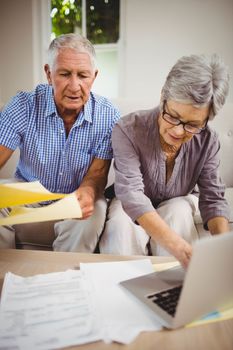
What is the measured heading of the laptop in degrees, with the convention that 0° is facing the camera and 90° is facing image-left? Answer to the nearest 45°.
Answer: approximately 135°

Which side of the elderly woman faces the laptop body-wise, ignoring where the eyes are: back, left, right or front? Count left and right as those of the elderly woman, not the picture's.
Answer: front

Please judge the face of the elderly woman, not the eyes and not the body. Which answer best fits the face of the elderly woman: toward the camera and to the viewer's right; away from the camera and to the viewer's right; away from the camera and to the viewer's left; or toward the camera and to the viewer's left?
toward the camera and to the viewer's left

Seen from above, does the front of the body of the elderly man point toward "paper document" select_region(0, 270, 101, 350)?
yes

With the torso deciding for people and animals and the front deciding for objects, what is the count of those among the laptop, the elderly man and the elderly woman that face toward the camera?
2

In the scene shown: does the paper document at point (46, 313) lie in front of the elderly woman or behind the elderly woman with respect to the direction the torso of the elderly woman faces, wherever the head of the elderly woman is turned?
in front

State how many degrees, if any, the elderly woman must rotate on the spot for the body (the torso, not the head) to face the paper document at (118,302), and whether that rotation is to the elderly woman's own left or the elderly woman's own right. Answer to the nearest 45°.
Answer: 0° — they already face it

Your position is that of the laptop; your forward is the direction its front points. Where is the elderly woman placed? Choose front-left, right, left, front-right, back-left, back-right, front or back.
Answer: front-right

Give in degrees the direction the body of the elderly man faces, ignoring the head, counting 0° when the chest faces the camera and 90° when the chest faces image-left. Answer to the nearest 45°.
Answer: approximately 0°

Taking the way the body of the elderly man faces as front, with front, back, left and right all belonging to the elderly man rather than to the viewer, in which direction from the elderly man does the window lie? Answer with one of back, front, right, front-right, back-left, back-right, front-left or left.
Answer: back
